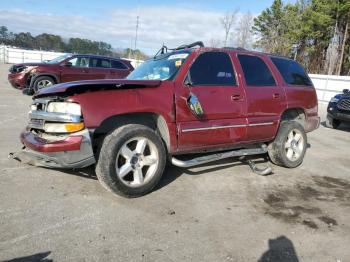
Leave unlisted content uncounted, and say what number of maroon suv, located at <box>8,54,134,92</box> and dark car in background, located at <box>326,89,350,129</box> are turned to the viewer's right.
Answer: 0

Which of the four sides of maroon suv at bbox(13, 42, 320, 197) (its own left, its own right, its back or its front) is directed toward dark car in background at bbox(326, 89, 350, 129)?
back

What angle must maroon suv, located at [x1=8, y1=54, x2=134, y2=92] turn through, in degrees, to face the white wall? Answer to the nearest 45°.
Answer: approximately 135° to its left

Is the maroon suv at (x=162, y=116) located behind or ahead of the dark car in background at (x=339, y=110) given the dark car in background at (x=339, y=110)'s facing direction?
ahead

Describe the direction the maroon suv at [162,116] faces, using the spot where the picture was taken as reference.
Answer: facing the viewer and to the left of the viewer

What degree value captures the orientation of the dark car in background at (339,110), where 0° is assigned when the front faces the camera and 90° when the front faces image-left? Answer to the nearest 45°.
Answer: approximately 45°

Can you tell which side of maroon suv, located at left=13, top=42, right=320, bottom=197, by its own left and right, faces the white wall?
back

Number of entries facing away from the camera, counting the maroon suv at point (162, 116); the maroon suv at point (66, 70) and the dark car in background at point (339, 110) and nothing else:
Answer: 0

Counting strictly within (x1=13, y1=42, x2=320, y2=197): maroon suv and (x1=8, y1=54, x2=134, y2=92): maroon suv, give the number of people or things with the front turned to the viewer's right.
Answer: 0

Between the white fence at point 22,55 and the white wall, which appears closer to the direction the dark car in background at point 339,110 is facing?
the white fence

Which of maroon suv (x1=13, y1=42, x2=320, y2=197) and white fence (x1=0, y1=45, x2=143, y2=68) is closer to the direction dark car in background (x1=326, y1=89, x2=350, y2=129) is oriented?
the maroon suv
